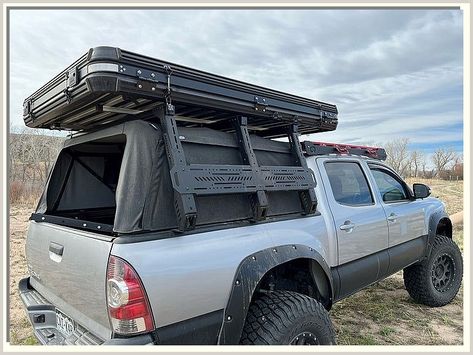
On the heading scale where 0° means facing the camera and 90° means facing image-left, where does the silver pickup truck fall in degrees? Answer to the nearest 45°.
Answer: approximately 225°
